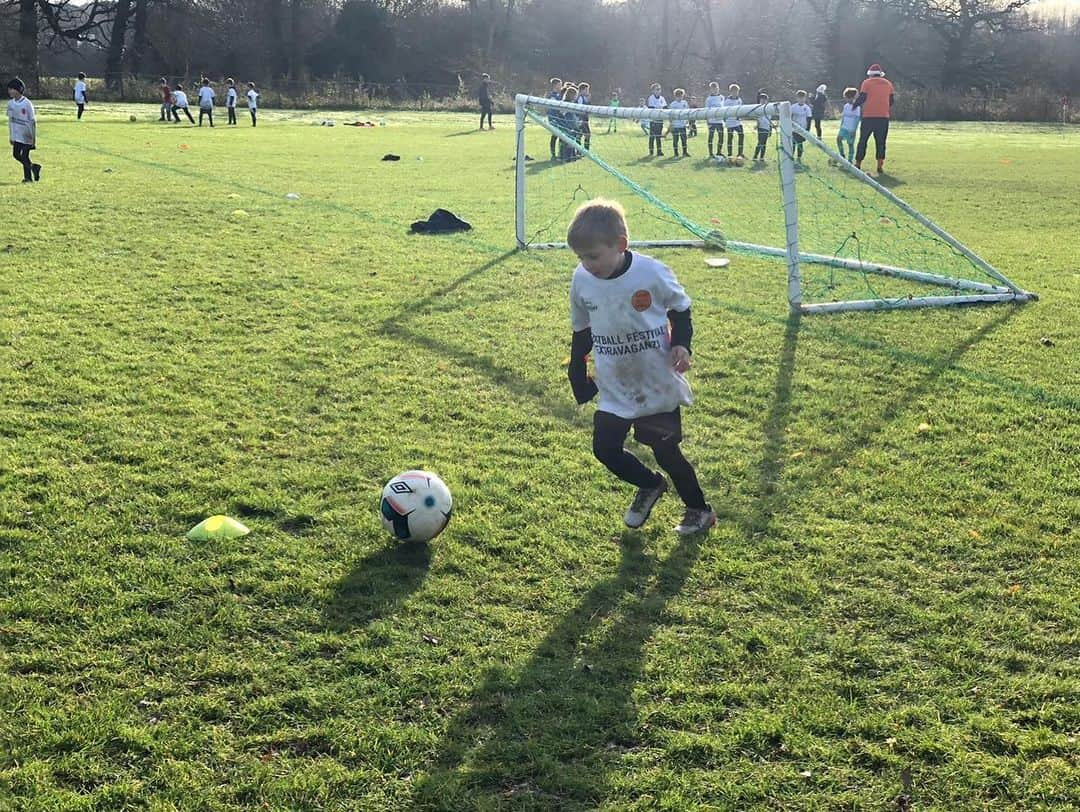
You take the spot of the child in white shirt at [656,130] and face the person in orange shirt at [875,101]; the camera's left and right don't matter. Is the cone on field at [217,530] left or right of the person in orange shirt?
right

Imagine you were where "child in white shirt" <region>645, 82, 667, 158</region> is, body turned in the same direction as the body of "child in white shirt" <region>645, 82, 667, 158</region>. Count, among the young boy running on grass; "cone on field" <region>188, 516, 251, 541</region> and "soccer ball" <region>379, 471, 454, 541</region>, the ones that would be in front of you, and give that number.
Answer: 3

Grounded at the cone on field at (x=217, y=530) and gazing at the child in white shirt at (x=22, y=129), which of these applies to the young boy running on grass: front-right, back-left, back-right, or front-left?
back-right

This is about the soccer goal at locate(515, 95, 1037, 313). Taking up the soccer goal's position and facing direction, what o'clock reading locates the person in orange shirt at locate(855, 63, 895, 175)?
The person in orange shirt is roughly at 5 o'clock from the soccer goal.

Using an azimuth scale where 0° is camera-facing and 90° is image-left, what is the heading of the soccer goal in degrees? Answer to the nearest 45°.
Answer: approximately 45°
